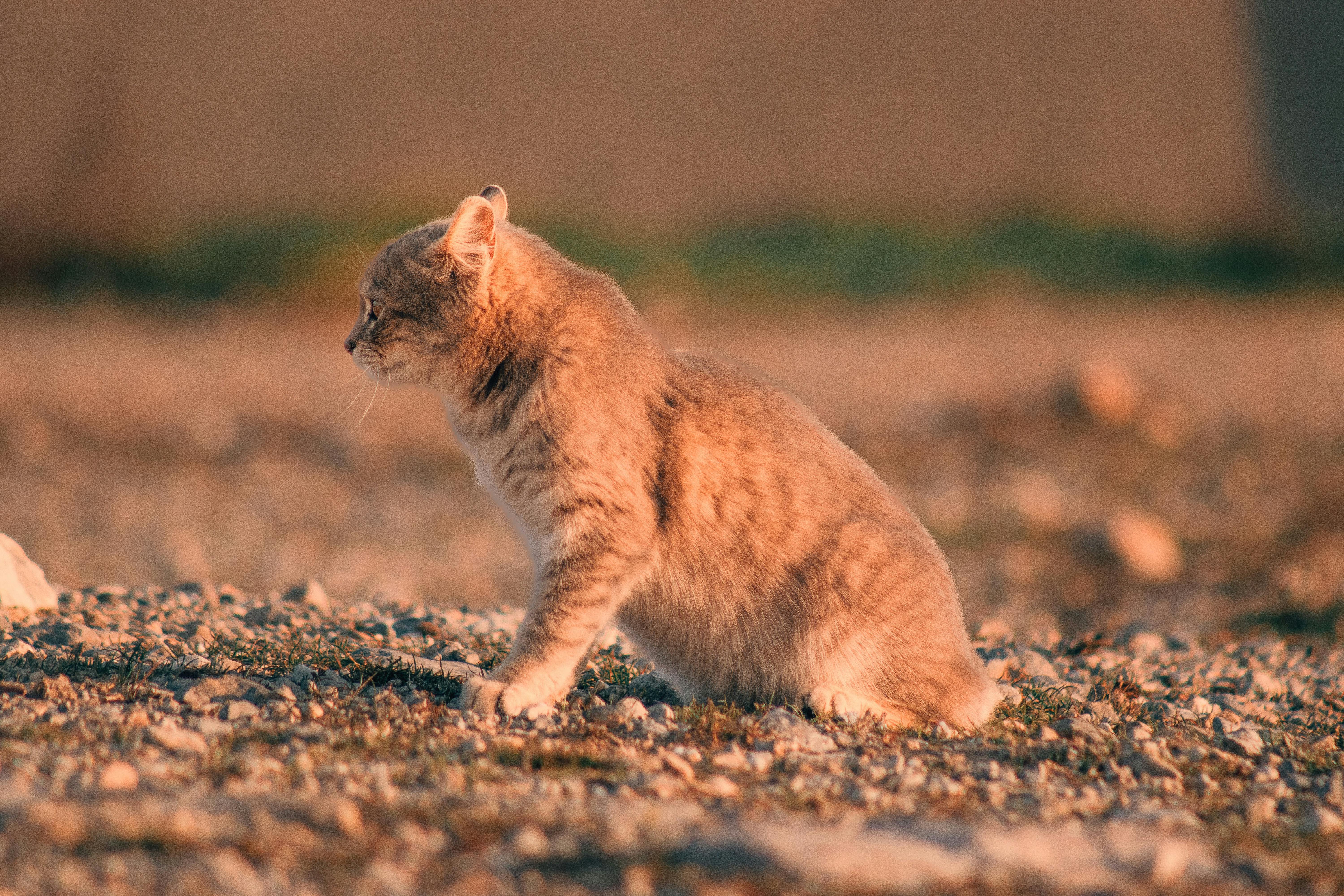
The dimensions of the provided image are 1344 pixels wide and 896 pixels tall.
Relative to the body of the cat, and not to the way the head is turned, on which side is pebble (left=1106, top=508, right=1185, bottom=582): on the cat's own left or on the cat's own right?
on the cat's own right

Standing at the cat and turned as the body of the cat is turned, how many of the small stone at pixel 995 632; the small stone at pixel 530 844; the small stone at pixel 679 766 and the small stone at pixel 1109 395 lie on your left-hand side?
2

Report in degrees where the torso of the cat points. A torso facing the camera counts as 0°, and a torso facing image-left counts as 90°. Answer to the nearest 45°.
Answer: approximately 90°

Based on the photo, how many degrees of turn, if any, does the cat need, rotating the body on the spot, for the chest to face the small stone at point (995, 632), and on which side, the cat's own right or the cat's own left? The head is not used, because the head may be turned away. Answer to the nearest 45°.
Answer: approximately 135° to the cat's own right

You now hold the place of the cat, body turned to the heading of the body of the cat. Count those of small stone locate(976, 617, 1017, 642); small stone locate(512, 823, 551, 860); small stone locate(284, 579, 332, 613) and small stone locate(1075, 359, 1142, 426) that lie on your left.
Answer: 1

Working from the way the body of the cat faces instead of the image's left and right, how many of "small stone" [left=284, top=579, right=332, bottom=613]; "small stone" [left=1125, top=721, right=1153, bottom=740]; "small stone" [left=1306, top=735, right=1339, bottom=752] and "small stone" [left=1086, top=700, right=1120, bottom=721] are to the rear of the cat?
3

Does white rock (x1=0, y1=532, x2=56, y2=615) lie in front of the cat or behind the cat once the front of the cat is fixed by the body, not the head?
in front

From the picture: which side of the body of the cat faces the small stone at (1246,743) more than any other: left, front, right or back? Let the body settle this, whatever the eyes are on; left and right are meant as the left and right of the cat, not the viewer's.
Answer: back

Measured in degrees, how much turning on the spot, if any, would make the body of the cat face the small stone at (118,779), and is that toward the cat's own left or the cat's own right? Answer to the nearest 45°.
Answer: approximately 45° to the cat's own left

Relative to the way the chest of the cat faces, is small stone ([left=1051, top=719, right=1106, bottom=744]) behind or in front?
behind
